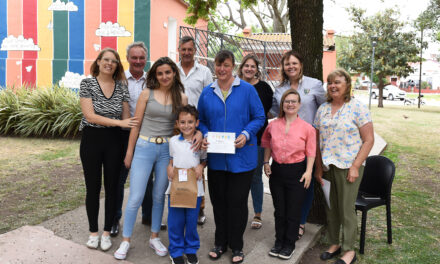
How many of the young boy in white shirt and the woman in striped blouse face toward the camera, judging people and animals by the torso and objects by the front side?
2

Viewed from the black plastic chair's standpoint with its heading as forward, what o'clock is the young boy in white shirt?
The young boy in white shirt is roughly at 12 o'clock from the black plastic chair.

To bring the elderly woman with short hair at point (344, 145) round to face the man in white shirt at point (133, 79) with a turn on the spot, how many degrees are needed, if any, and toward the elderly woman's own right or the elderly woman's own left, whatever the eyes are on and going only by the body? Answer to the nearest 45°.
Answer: approximately 45° to the elderly woman's own right

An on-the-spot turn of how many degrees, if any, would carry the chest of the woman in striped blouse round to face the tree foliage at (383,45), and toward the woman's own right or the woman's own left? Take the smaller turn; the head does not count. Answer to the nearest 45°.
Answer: approximately 135° to the woman's own left

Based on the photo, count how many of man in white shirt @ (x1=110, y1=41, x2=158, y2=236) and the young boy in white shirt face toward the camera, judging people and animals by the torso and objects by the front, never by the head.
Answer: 2

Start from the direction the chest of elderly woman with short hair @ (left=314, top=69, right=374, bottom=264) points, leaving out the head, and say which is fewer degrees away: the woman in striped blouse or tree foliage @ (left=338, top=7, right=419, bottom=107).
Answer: the woman in striped blouse

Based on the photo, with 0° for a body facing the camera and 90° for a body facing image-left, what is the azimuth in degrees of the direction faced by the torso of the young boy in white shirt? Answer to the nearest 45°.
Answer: approximately 0°

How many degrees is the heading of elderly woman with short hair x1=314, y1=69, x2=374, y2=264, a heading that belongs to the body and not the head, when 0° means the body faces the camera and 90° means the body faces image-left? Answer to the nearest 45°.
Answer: approximately 45°

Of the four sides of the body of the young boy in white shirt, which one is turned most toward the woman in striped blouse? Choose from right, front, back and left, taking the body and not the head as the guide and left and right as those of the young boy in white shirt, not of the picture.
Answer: right

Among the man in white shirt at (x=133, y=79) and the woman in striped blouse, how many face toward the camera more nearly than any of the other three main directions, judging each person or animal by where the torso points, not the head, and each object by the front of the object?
2
